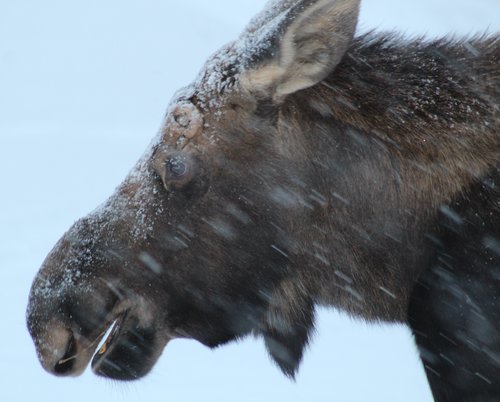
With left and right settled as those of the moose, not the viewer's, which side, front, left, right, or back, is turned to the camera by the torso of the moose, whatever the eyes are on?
left
